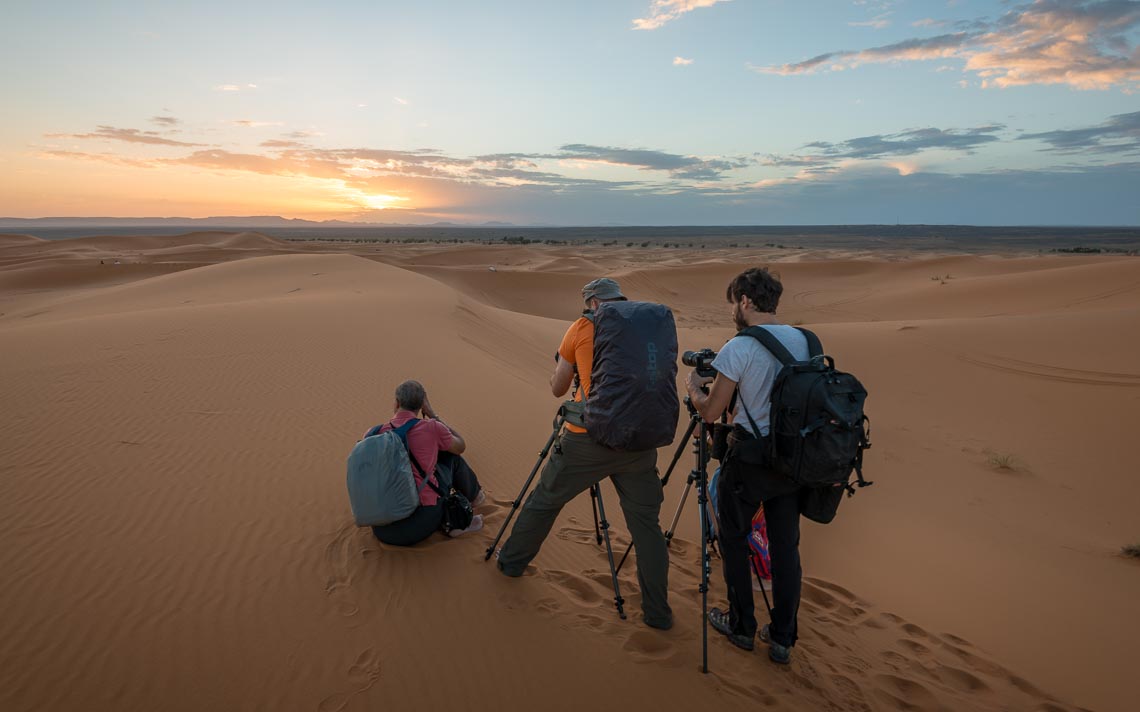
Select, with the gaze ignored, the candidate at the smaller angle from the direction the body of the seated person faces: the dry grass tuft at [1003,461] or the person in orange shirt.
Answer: the dry grass tuft

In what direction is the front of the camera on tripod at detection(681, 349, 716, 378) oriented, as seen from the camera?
facing away from the viewer and to the left of the viewer

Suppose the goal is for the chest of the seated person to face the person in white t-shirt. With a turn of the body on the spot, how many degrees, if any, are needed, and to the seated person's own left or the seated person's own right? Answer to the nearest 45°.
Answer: approximately 90° to the seated person's own right

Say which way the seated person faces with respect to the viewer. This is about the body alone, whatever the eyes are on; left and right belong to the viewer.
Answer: facing away from the viewer and to the right of the viewer

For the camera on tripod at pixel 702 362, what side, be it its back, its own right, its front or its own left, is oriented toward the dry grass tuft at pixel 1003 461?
right

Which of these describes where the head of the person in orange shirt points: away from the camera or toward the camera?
away from the camera

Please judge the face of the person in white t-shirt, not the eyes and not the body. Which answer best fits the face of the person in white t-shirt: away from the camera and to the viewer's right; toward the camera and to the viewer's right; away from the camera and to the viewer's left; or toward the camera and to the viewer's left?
away from the camera and to the viewer's left

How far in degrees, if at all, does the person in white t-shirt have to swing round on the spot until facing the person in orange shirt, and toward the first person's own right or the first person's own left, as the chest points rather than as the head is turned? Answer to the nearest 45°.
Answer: approximately 45° to the first person's own left

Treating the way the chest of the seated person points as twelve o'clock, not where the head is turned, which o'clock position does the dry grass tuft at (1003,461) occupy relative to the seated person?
The dry grass tuft is roughly at 1 o'clock from the seated person.

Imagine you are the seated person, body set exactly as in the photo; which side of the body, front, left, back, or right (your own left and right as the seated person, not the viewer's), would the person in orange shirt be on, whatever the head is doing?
right

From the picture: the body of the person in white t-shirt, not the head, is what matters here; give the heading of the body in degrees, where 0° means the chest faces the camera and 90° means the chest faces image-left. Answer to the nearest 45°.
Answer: approximately 135°
